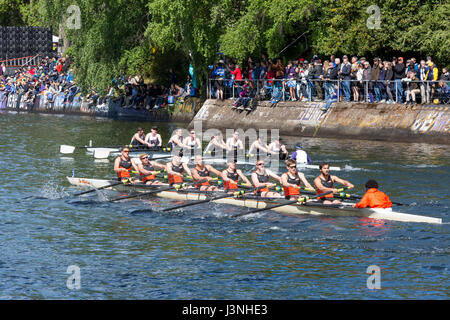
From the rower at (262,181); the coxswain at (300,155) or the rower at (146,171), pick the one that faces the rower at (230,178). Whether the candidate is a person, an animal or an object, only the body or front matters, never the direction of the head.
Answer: the rower at (146,171)

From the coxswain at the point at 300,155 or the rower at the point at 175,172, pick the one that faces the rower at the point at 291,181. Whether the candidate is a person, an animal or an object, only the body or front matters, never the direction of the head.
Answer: the rower at the point at 175,172

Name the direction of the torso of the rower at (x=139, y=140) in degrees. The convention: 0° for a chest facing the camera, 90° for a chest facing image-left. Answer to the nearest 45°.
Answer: approximately 315°

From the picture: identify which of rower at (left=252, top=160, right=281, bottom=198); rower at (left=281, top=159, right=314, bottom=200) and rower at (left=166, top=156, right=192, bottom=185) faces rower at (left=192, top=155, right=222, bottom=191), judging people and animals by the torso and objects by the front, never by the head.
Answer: rower at (left=166, top=156, right=192, bottom=185)

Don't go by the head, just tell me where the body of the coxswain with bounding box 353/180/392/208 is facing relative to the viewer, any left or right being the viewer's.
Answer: facing away from the viewer and to the left of the viewer

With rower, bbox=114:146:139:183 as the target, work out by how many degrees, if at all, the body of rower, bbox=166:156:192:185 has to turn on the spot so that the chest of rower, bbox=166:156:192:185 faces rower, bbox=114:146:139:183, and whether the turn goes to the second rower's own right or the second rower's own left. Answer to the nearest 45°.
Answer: approximately 180°

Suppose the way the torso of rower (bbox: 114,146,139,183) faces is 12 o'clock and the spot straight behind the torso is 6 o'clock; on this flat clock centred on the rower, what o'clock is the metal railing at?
The metal railing is roughly at 9 o'clock from the rower.

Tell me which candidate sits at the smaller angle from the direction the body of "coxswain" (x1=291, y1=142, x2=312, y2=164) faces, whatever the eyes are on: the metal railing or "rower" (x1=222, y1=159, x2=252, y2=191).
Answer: the metal railing
